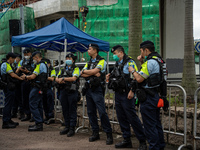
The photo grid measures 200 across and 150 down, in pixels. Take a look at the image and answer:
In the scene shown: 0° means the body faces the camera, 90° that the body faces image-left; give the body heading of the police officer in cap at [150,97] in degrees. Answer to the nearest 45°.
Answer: approximately 90°

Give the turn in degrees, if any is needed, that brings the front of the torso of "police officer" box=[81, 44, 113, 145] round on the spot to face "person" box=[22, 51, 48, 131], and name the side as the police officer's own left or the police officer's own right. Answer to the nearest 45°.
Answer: approximately 90° to the police officer's own right

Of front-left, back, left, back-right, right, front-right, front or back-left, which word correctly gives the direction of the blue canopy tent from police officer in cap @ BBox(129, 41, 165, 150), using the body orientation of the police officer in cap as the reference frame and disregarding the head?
front-right

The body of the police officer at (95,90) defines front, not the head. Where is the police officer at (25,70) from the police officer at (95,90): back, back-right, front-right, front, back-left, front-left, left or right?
right

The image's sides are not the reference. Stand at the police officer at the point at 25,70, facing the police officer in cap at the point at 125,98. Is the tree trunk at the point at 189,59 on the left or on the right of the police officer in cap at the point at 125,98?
left

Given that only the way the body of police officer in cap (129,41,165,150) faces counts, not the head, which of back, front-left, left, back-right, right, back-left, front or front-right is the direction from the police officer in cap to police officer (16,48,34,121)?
front-right

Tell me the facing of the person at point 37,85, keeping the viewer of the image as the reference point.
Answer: facing to the left of the viewer

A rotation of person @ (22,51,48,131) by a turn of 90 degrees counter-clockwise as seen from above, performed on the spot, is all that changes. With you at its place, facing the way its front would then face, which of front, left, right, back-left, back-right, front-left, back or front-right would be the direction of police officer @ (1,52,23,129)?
back-right

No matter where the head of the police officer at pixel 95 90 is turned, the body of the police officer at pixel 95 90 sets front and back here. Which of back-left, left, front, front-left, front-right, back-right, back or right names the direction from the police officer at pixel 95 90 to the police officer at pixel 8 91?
right
